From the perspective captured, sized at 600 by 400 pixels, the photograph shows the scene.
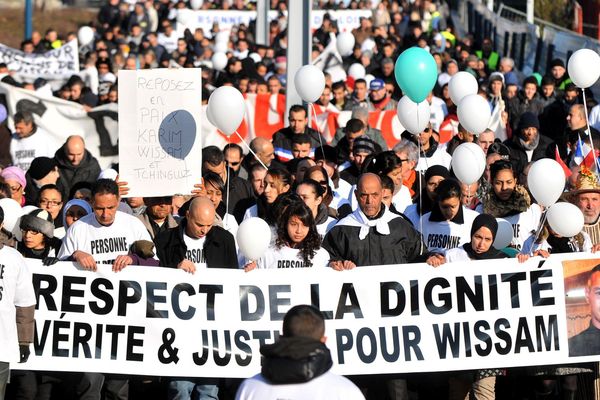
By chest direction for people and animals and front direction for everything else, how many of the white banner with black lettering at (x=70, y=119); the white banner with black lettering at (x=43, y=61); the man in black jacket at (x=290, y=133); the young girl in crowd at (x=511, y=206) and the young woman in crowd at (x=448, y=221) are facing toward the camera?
5

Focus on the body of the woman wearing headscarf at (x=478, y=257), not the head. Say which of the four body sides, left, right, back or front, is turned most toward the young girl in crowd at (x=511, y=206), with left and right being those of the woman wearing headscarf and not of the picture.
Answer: back

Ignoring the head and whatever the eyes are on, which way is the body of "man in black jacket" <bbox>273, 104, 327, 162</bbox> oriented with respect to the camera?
toward the camera

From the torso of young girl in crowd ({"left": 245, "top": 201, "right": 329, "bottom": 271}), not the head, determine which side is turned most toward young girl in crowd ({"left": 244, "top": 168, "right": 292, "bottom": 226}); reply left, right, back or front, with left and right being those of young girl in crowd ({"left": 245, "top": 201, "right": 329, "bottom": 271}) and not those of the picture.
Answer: back

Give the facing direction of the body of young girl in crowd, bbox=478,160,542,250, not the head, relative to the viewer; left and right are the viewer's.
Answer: facing the viewer

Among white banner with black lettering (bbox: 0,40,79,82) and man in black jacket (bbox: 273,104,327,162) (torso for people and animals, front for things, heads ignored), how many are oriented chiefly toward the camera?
2

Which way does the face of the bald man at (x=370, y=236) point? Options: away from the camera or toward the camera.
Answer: toward the camera

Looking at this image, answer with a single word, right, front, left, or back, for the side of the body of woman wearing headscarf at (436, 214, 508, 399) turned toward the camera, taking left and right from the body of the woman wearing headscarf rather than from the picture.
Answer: front

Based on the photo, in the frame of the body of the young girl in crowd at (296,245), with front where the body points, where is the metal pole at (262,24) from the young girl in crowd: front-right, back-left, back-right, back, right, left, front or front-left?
back

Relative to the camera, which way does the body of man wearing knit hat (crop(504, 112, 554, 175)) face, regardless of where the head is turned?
toward the camera

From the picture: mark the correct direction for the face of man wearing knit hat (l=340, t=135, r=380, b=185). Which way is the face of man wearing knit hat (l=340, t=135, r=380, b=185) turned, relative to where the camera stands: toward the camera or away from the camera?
toward the camera

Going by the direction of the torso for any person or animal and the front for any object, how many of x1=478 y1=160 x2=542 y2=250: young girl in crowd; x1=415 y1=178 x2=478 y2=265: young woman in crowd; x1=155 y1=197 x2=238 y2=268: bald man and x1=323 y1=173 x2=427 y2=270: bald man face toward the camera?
4

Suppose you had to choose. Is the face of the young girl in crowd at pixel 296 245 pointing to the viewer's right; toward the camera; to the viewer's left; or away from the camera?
toward the camera

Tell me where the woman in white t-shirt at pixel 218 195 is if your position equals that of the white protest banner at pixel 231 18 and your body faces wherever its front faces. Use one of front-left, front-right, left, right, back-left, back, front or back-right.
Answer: front

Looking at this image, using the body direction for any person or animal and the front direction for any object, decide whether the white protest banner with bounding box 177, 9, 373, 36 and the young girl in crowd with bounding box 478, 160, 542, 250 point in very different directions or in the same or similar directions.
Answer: same or similar directions

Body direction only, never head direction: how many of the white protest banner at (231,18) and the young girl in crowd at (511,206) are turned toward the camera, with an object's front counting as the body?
2
